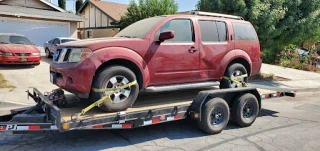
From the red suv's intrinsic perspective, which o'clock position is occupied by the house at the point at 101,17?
The house is roughly at 4 o'clock from the red suv.

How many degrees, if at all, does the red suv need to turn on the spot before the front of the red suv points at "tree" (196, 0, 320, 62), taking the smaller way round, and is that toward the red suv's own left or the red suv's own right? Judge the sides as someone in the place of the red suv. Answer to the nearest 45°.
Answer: approximately 180°

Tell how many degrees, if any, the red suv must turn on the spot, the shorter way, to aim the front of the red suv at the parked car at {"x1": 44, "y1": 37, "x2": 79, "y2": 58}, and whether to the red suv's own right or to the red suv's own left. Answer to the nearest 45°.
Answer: approximately 90° to the red suv's own right

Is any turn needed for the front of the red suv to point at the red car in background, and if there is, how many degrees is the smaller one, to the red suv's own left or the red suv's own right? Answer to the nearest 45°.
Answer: approximately 90° to the red suv's own right

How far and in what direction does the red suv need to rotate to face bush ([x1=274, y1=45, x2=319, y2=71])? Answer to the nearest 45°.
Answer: approximately 180°

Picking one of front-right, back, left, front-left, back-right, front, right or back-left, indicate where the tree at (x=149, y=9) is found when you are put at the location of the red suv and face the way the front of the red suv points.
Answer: back-right

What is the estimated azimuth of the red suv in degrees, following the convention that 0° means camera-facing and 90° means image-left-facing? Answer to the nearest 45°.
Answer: approximately 45°

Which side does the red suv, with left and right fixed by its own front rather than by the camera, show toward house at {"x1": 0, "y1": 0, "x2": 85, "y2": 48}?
right
